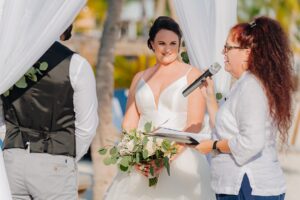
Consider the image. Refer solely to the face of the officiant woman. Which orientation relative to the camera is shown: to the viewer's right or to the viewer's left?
to the viewer's left

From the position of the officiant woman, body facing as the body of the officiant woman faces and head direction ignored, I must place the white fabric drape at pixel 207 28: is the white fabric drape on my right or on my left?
on my right

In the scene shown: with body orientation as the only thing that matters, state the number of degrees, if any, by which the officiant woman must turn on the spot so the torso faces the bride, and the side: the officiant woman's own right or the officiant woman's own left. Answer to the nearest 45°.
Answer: approximately 45° to the officiant woman's own right

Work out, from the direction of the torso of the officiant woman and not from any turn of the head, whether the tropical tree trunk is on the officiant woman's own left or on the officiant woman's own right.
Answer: on the officiant woman's own right

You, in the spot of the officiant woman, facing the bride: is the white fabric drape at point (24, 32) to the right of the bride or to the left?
left

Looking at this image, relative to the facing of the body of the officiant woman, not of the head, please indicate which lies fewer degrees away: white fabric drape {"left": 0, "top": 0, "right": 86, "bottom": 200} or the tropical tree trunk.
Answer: the white fabric drape

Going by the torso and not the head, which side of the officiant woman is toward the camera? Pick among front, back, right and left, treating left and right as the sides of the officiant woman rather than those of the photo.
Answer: left

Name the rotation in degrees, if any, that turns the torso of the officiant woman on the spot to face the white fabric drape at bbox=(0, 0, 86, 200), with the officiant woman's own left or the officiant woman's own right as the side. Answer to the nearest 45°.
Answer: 0° — they already face it
